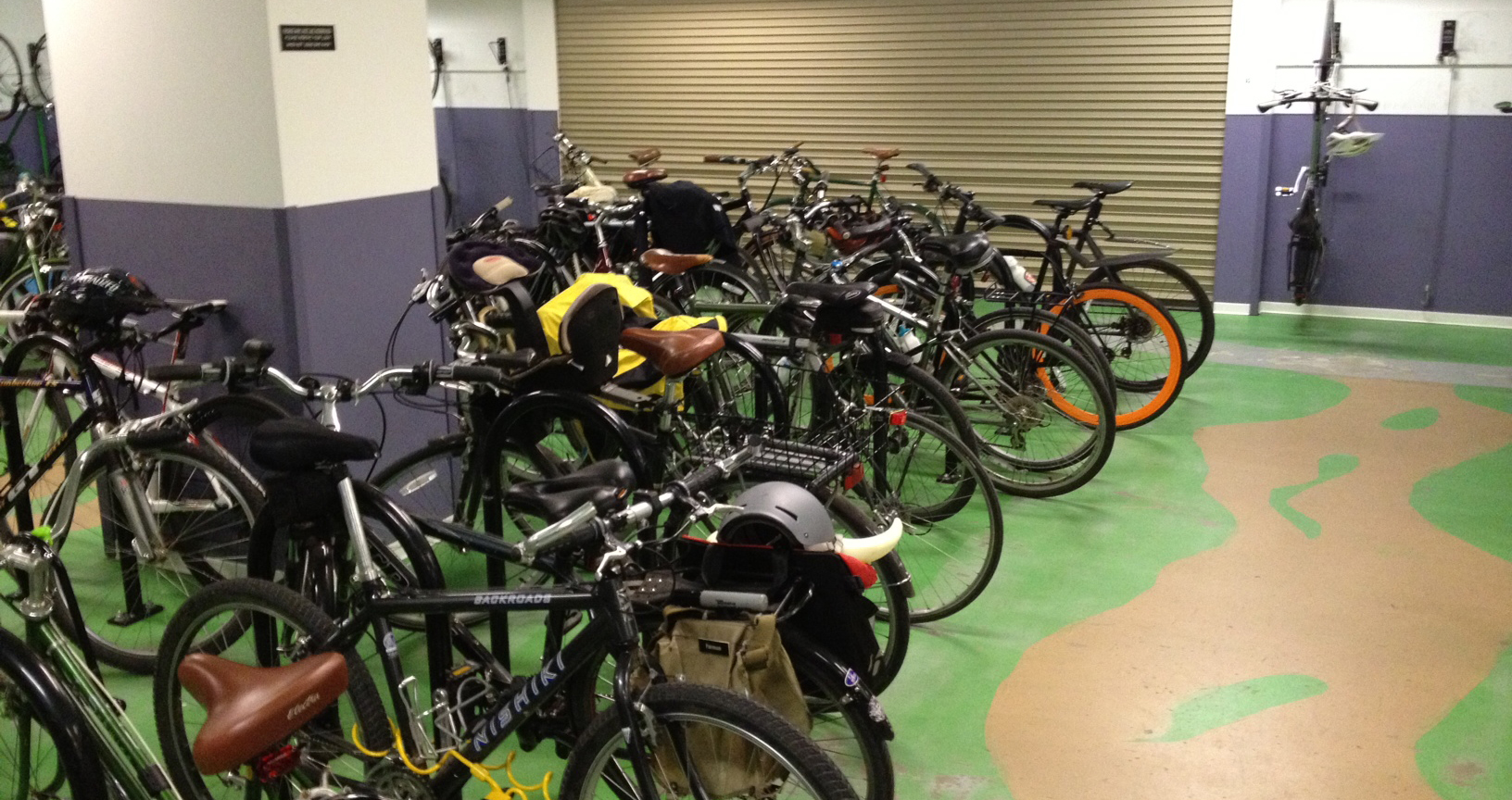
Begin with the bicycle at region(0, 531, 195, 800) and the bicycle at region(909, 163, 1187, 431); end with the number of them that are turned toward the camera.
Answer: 0

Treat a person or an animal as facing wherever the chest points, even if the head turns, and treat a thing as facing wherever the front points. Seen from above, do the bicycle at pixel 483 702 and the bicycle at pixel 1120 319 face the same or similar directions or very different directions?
very different directions

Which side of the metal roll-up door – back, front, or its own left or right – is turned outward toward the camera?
front

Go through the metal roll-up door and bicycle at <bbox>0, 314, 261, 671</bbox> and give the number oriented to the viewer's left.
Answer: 0

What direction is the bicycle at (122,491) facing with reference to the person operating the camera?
facing the viewer and to the right of the viewer

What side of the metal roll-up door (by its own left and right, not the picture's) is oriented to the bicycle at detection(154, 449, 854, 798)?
front

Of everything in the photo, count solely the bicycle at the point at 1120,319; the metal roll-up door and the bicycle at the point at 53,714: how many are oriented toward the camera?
1

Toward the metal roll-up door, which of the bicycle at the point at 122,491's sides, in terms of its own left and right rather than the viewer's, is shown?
left

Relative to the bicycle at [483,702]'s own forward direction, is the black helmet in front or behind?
behind

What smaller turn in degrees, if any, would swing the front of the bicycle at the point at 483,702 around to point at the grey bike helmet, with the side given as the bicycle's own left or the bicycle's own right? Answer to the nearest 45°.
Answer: approximately 45° to the bicycle's own left
